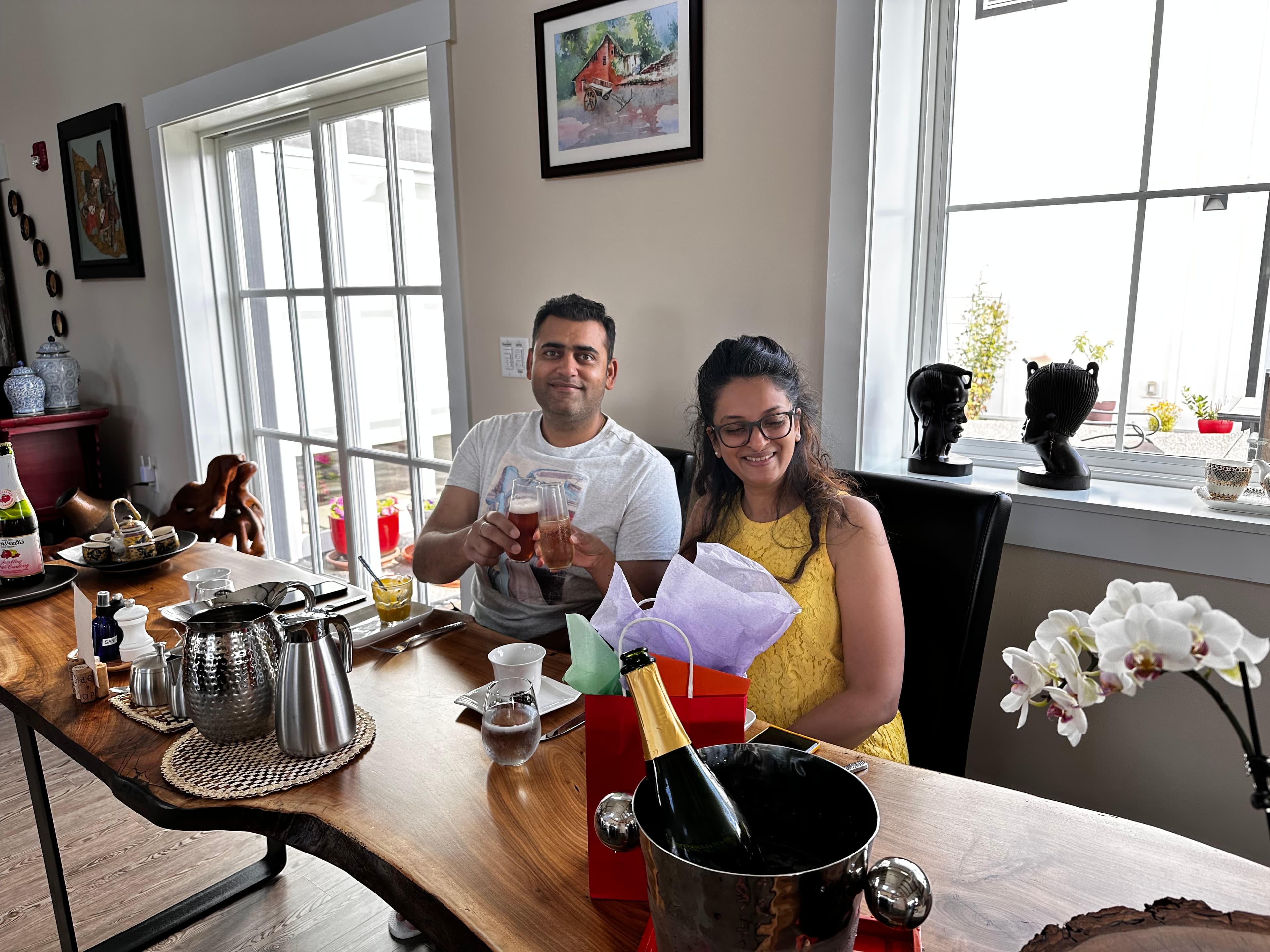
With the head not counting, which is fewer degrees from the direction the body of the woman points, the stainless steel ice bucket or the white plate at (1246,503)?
the stainless steel ice bucket

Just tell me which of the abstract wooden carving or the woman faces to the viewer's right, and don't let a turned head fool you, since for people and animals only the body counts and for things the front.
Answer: the abstract wooden carving

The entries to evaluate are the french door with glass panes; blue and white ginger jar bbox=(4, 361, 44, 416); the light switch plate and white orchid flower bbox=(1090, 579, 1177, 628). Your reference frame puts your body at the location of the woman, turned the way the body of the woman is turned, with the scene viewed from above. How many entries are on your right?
3

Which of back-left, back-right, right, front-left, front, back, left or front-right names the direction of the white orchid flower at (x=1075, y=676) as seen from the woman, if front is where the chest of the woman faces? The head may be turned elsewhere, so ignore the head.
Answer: front-left

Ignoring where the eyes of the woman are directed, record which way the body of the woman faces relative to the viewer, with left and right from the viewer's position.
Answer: facing the viewer and to the left of the viewer

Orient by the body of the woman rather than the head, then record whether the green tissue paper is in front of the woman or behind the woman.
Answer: in front

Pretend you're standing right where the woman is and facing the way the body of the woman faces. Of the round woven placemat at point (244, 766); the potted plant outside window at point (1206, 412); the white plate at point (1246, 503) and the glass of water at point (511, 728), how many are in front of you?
2

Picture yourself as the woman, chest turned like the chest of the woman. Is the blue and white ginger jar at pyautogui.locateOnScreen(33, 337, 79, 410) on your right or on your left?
on your right

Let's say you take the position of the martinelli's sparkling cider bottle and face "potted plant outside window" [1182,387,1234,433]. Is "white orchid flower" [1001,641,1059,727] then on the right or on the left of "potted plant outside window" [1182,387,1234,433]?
right
